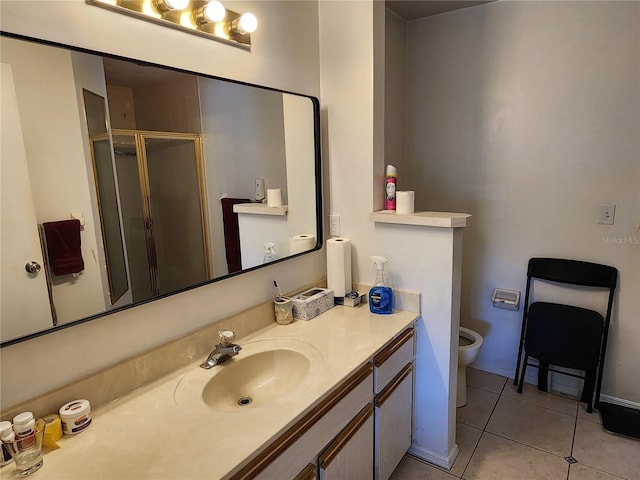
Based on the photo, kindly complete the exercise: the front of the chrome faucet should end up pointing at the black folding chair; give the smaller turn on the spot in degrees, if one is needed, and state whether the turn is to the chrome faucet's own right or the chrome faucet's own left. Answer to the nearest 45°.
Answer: approximately 45° to the chrome faucet's own left

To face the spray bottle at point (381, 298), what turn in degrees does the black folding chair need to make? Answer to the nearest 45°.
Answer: approximately 45° to its right

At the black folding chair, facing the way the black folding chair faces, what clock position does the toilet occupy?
The toilet is roughly at 2 o'clock from the black folding chair.

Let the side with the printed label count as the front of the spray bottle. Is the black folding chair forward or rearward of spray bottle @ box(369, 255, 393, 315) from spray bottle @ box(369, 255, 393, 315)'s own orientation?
rearward

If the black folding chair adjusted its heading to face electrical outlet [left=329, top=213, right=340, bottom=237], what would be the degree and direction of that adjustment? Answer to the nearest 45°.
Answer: approximately 45° to its right

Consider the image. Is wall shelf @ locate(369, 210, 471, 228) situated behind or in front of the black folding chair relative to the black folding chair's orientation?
in front
